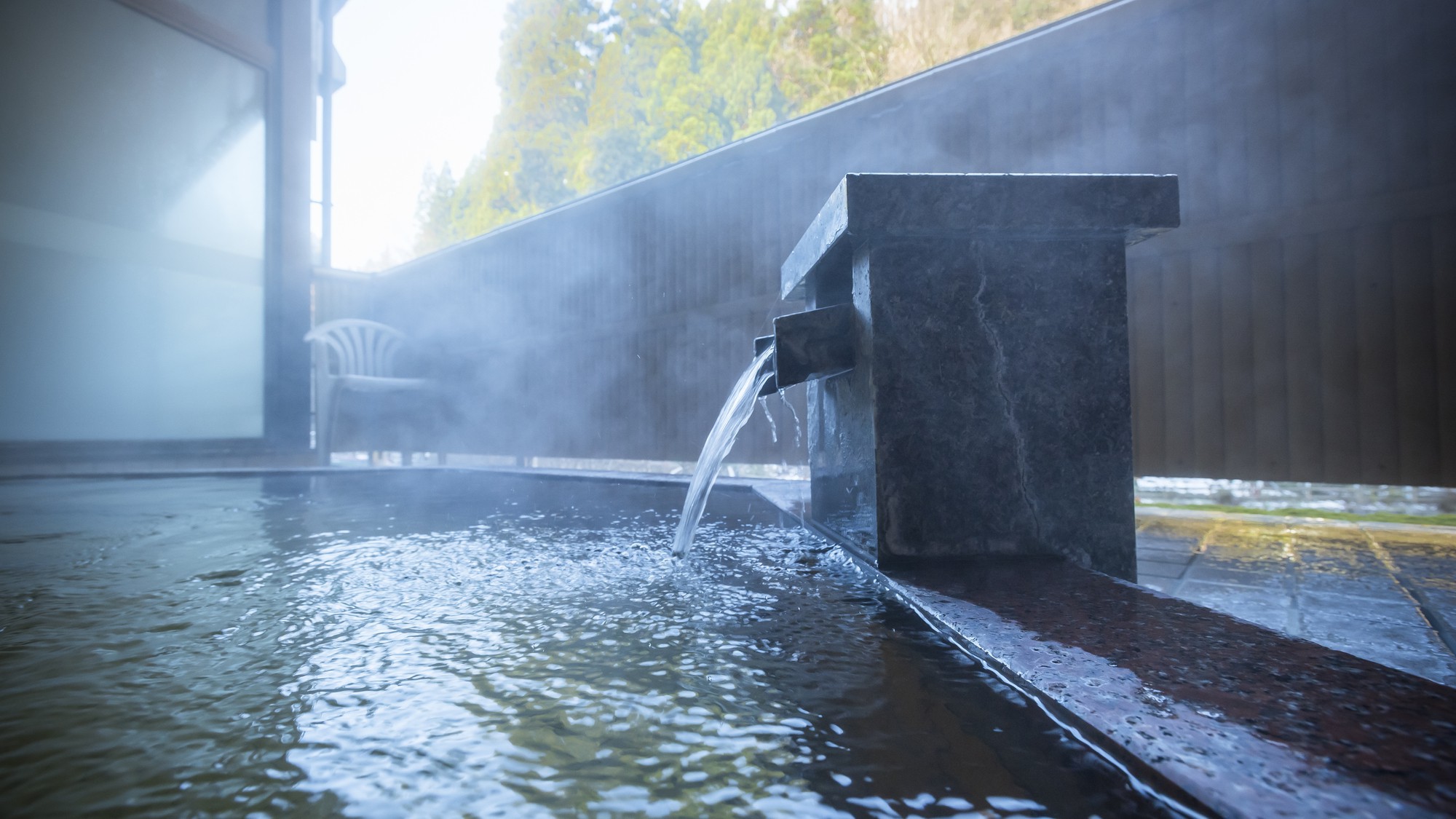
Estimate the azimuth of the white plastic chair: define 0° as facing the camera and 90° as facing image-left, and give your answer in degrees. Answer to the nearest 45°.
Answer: approximately 315°

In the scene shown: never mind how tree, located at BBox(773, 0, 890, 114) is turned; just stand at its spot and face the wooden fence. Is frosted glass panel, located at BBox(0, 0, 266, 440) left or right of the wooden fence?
right

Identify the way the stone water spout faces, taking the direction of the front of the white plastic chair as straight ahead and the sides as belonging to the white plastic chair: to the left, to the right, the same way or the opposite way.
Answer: the opposite way

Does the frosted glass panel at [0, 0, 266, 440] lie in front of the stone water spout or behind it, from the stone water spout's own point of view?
in front

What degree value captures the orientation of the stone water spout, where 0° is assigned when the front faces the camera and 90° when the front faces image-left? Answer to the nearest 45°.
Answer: approximately 90°

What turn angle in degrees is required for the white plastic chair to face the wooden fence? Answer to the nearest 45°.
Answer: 0° — it already faces it

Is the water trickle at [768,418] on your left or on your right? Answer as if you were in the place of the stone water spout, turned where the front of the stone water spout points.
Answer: on your right

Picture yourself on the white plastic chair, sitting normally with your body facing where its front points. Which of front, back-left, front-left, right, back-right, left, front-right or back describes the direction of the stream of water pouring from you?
front-right

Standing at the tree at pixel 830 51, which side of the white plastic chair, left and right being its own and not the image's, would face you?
left

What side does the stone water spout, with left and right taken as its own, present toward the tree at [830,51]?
right

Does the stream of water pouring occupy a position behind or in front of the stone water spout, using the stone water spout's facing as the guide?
in front

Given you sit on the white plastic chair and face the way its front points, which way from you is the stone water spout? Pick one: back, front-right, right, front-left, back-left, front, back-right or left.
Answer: front-right
